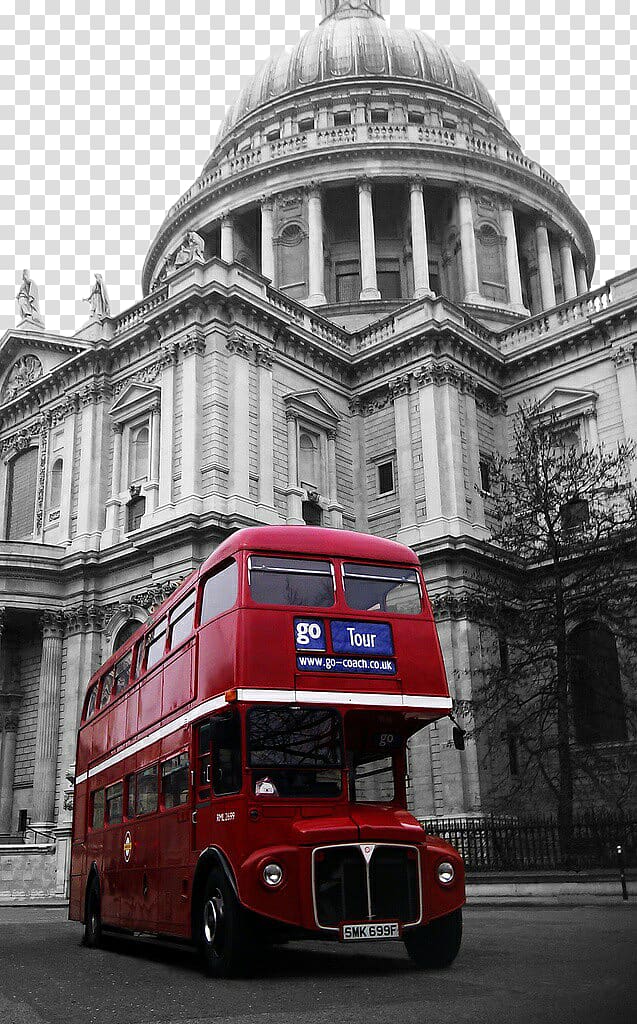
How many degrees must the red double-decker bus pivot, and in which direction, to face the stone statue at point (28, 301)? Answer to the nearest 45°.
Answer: approximately 135° to its left

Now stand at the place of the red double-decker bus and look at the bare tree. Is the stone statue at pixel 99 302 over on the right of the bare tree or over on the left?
left

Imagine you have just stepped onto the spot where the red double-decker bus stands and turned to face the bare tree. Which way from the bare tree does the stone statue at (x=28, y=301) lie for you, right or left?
left

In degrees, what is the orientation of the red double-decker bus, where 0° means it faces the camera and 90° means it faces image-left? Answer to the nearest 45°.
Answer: approximately 315°

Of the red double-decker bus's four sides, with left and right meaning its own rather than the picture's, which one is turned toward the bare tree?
left

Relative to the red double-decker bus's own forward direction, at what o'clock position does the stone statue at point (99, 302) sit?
The stone statue is roughly at 7 o'clock from the red double-decker bus.
